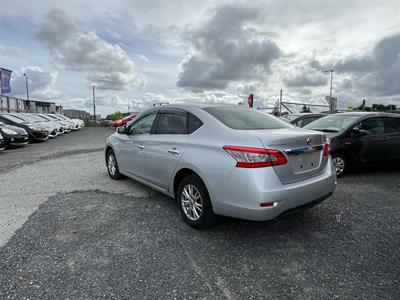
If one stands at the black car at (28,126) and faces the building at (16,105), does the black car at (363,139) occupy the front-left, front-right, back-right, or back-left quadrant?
back-right

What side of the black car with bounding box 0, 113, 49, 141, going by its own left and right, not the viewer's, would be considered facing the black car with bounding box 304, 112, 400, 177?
front

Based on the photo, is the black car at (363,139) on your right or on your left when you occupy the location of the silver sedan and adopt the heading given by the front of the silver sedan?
on your right

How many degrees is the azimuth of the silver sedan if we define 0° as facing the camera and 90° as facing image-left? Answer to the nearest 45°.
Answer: approximately 135°

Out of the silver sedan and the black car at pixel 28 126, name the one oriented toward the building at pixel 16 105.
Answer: the silver sedan

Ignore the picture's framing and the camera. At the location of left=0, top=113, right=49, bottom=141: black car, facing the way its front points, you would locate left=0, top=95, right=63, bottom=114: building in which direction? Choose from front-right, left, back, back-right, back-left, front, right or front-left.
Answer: back-left

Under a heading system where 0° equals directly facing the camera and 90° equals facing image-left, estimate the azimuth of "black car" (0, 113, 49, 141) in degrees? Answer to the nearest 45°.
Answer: approximately 315°

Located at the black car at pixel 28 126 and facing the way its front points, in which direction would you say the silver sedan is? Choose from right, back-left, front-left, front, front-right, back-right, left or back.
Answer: front-right

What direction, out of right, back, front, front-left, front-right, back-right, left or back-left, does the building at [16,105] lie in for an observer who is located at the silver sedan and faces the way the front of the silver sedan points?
front
